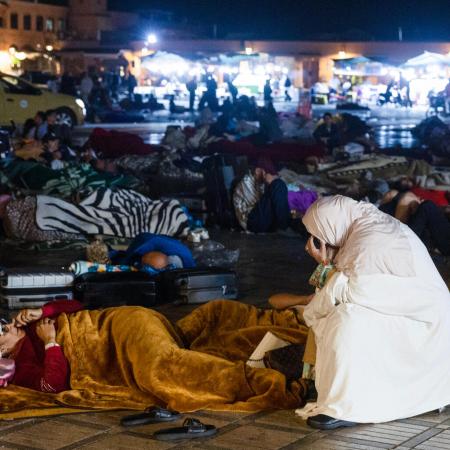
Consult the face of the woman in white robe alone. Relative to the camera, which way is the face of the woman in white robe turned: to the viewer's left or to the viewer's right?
to the viewer's left

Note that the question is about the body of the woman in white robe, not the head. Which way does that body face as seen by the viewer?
to the viewer's left

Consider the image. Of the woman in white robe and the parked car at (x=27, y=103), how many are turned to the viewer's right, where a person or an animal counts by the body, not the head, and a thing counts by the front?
1

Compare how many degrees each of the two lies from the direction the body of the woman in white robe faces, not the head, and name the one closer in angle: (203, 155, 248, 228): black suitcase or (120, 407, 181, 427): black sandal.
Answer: the black sandal

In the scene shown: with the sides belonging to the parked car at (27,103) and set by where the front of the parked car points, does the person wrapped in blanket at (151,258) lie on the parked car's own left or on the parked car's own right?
on the parked car's own right

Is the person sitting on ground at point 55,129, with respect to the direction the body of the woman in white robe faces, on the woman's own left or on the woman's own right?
on the woman's own right

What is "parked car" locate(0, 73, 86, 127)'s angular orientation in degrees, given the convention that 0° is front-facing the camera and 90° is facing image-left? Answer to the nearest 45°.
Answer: approximately 270°
